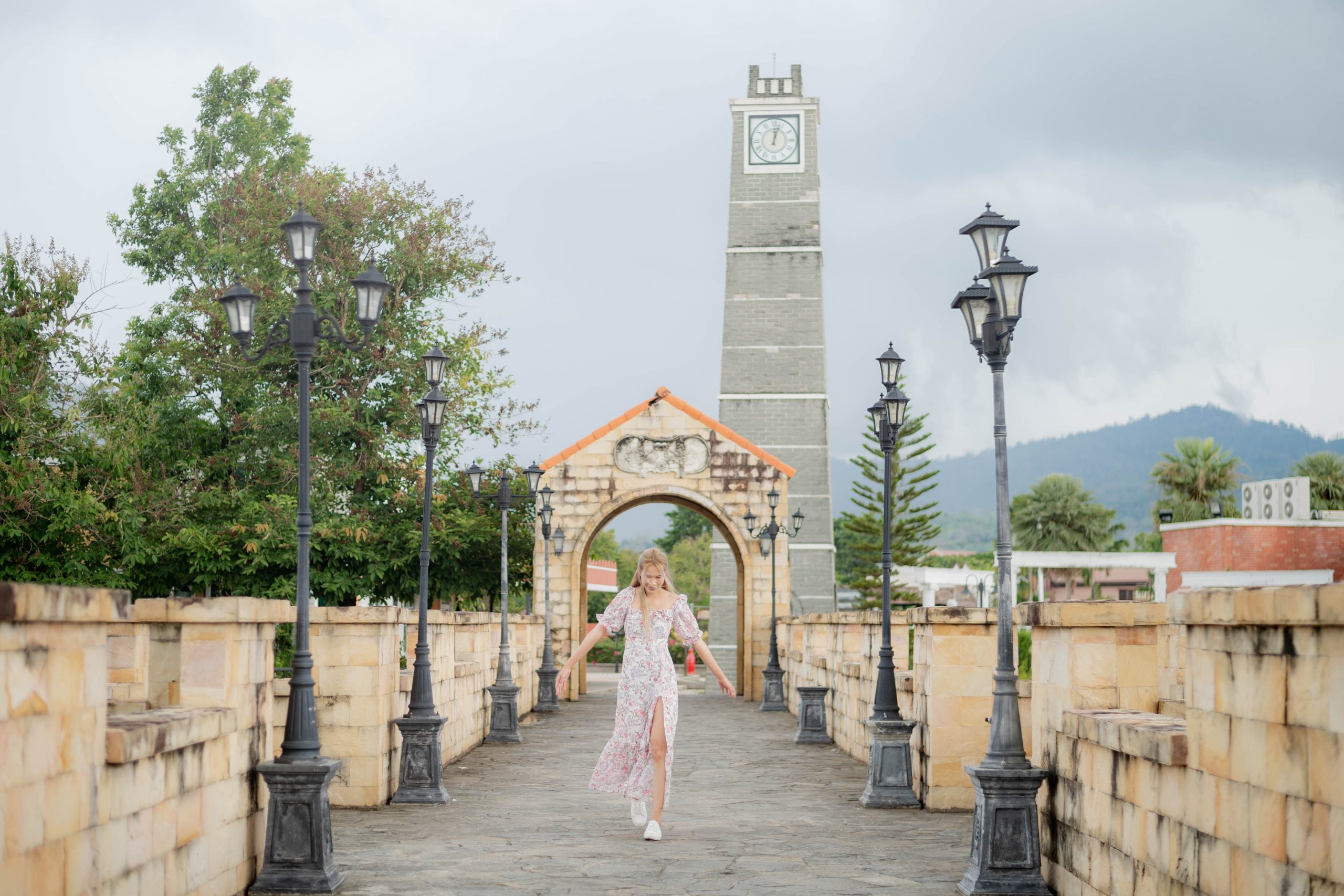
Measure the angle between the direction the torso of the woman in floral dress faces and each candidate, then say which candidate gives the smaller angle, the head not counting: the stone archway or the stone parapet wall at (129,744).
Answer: the stone parapet wall

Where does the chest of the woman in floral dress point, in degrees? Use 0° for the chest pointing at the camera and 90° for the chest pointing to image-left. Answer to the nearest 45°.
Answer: approximately 0°

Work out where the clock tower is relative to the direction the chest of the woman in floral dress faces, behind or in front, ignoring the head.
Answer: behind

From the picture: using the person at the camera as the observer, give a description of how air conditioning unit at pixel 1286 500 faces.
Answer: facing the viewer and to the left of the viewer

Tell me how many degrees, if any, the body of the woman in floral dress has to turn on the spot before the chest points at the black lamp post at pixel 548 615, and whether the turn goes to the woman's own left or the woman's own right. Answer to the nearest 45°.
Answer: approximately 180°

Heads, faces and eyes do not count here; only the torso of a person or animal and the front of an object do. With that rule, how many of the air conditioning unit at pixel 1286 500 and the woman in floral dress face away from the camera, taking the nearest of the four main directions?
0

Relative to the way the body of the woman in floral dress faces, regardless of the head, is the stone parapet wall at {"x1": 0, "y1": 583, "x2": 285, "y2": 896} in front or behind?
in front

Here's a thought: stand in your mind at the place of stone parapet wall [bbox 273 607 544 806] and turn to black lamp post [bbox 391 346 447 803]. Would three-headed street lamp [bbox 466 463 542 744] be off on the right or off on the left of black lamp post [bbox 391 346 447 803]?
left
